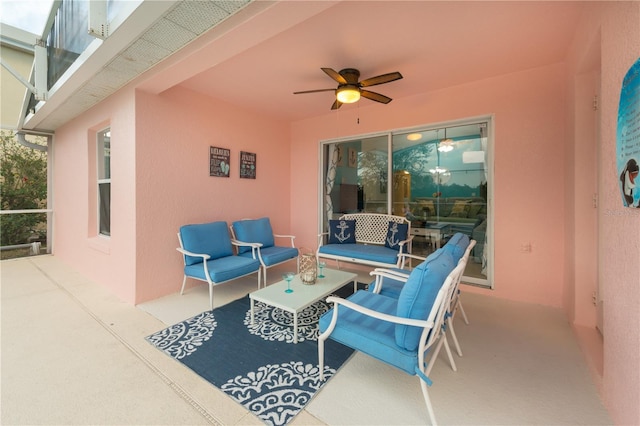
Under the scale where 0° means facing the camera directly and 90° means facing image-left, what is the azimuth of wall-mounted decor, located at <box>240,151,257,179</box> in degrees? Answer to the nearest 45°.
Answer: approximately 315°

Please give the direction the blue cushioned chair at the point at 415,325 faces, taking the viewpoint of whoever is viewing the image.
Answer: facing away from the viewer and to the left of the viewer

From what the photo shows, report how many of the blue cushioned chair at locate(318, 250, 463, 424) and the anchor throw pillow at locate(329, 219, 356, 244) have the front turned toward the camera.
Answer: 1

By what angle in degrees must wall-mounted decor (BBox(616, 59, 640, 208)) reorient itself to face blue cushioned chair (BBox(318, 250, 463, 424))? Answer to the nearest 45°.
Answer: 0° — it already faces it

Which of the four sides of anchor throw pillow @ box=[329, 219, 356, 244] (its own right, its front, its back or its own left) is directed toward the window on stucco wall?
right

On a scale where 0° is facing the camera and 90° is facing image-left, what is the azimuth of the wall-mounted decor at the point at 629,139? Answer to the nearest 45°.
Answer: approximately 45°

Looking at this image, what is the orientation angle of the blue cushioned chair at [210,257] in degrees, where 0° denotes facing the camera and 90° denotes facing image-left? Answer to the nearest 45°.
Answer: approximately 315°

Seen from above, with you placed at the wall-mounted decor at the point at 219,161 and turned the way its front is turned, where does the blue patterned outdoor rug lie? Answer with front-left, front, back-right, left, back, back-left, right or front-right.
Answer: front-right

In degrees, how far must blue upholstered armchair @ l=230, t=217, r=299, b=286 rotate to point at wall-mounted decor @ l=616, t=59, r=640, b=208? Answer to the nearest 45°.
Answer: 0° — it already faces it

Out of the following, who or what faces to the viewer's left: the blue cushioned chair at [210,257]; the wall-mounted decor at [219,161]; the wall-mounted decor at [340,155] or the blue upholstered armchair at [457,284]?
the blue upholstered armchair

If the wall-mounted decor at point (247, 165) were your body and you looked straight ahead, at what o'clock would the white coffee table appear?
The white coffee table is roughly at 1 o'clock from the wall-mounted decor.

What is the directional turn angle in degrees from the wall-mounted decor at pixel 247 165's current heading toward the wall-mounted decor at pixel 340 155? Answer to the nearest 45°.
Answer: approximately 45° to its left
